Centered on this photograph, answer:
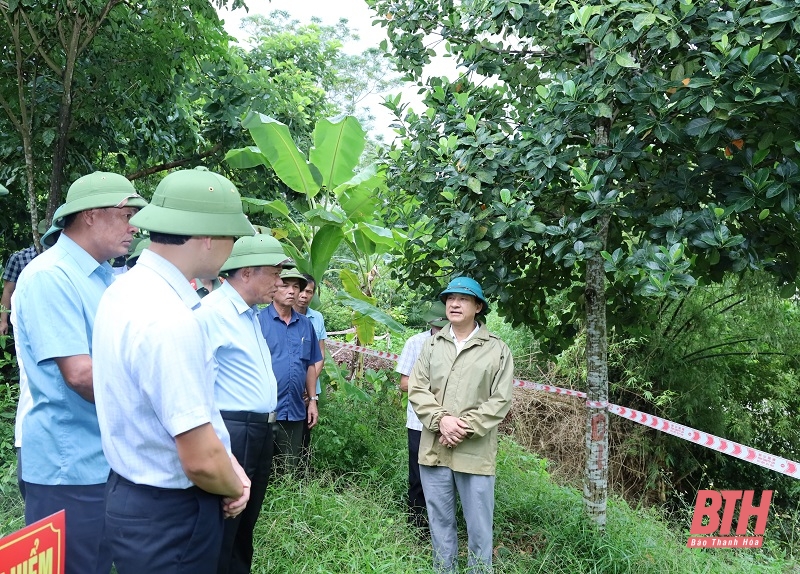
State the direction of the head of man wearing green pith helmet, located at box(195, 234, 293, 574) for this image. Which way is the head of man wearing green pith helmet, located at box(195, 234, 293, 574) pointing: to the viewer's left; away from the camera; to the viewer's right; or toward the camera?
to the viewer's right

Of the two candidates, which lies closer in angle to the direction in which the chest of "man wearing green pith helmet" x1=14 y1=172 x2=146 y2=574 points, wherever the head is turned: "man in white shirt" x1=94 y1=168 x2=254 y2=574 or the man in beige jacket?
the man in beige jacket

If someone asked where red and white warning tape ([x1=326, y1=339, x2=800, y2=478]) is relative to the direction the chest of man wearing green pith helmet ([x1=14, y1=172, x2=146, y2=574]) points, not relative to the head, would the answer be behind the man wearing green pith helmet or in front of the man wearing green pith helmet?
in front

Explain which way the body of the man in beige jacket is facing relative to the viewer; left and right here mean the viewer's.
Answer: facing the viewer and to the left of the viewer

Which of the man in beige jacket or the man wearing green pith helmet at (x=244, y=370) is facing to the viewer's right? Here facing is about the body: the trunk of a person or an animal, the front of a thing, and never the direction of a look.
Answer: the man wearing green pith helmet

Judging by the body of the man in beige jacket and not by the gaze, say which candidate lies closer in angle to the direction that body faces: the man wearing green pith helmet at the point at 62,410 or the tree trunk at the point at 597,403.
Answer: the man wearing green pith helmet

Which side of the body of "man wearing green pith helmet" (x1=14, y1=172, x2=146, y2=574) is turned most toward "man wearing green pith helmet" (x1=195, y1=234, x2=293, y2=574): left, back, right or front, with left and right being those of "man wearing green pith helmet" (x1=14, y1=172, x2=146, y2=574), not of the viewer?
front

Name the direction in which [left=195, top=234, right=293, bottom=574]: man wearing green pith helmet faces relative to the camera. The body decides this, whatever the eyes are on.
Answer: to the viewer's right

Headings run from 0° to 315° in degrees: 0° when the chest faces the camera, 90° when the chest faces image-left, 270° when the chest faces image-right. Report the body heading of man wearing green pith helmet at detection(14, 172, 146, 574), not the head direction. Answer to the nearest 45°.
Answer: approximately 270°

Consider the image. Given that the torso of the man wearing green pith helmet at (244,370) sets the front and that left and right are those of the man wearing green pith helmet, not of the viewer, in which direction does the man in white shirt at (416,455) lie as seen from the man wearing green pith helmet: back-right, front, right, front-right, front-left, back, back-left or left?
front-left

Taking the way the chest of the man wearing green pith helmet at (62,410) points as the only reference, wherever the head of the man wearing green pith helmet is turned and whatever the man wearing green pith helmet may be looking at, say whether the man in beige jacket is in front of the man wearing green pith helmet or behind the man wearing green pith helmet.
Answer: in front

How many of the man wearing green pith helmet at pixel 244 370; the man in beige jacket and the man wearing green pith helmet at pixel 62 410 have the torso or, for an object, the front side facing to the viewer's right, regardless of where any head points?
2

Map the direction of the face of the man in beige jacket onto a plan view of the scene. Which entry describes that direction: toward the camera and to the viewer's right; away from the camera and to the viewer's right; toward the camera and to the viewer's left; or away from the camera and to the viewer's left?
toward the camera and to the viewer's left

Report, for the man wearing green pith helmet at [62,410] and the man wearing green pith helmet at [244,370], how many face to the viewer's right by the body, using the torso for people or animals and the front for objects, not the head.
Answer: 2

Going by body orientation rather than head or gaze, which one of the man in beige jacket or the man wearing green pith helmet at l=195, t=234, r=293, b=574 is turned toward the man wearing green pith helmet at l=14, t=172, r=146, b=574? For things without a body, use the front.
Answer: the man in beige jacket

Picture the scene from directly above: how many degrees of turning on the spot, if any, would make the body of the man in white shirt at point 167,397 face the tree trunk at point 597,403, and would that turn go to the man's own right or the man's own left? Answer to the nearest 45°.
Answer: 0° — they already face it

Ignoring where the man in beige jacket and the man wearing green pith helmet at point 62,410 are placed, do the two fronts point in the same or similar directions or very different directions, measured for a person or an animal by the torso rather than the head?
very different directions
